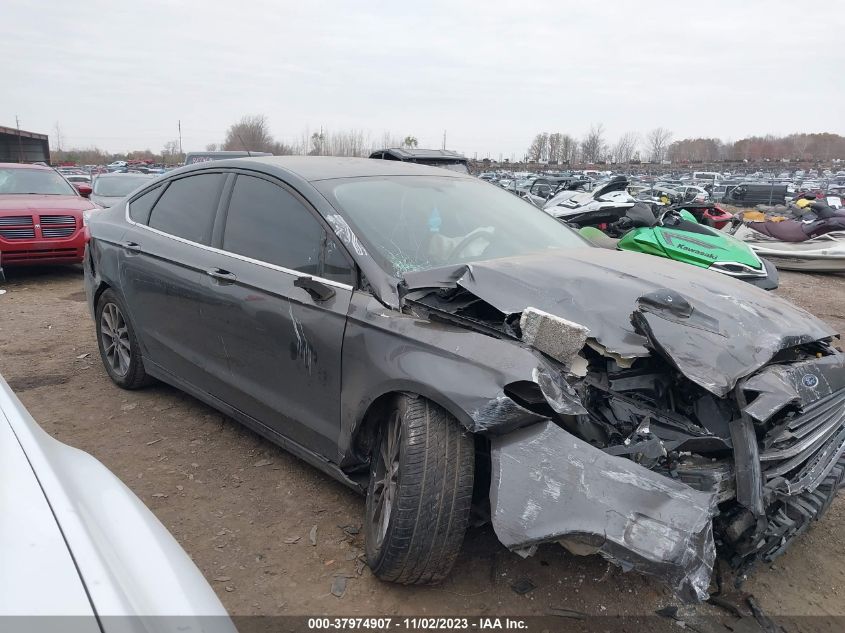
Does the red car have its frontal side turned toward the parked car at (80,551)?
yes

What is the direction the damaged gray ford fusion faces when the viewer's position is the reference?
facing the viewer and to the right of the viewer

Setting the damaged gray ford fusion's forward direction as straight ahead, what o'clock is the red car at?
The red car is roughly at 6 o'clock from the damaged gray ford fusion.

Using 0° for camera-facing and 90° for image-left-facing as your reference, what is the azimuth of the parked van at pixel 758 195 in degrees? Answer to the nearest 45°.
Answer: approximately 90°

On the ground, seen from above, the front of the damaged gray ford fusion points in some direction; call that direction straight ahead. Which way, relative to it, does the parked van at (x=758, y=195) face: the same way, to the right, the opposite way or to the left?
the opposite way

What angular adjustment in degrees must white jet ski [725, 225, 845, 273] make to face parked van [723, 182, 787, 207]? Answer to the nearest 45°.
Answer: approximately 90° to its left

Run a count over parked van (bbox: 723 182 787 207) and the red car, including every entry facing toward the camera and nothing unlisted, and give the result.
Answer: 1

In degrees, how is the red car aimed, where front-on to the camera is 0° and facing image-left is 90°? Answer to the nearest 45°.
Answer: approximately 0°

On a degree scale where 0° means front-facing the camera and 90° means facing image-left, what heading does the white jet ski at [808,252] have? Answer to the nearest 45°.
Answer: approximately 90°

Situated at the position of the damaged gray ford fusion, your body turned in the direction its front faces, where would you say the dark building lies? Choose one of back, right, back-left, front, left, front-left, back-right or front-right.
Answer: back

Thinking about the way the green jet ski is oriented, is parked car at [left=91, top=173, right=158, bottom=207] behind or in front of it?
behind
